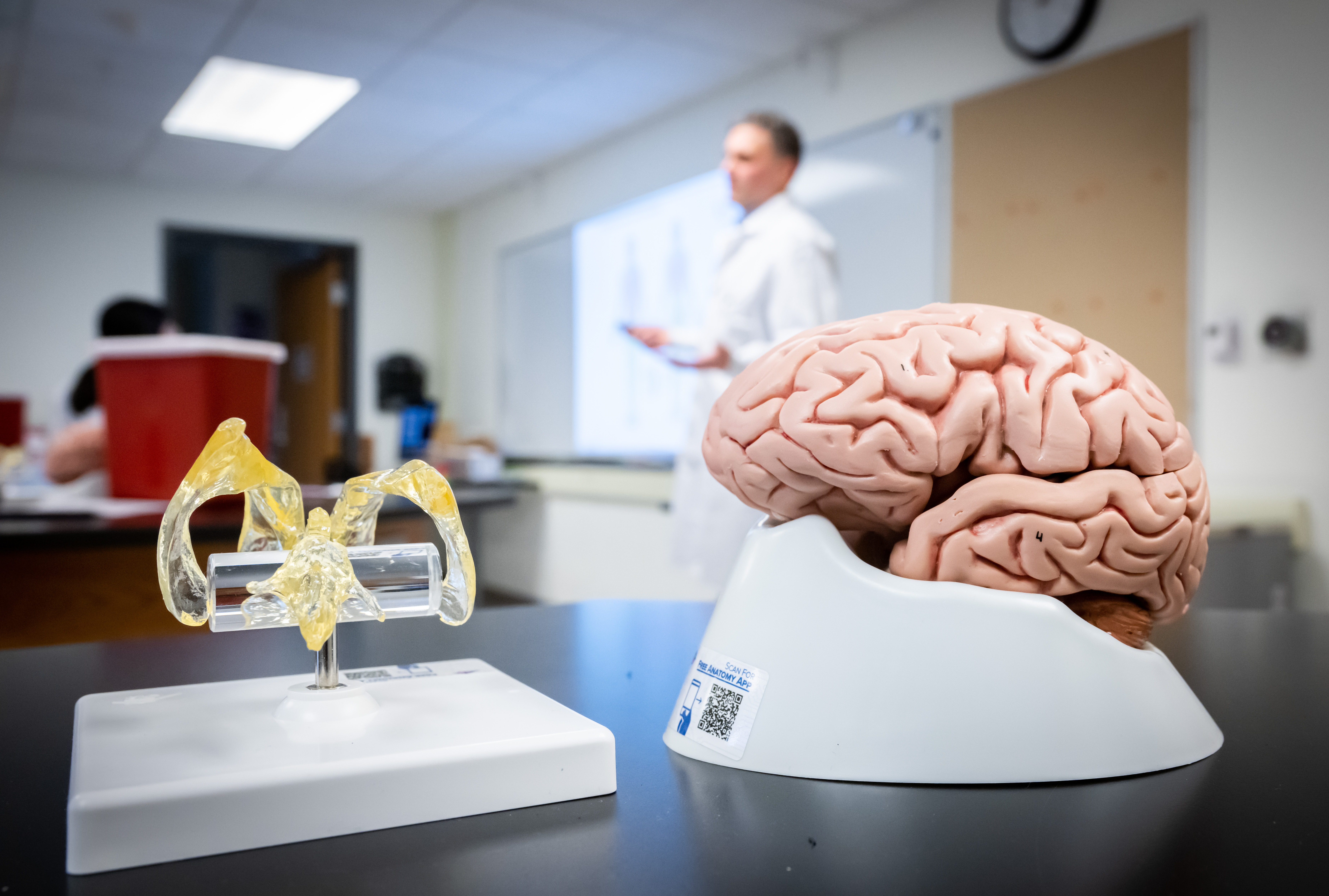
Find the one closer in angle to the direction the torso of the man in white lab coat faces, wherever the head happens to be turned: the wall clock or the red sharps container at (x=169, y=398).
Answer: the red sharps container

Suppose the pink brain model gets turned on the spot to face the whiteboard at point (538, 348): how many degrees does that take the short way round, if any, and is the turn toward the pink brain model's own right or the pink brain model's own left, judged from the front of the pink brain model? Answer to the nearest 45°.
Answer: approximately 45° to the pink brain model's own right

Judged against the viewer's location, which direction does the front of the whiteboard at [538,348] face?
facing the viewer and to the left of the viewer

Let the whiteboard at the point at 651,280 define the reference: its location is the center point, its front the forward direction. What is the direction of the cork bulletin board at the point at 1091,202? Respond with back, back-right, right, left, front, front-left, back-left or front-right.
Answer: left

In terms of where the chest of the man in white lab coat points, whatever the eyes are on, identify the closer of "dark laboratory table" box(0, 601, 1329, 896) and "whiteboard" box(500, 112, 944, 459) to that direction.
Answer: the dark laboratory table

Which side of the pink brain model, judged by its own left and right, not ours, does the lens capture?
left

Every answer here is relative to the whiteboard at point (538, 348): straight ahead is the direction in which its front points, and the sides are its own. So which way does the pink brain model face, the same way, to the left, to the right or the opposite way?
to the right

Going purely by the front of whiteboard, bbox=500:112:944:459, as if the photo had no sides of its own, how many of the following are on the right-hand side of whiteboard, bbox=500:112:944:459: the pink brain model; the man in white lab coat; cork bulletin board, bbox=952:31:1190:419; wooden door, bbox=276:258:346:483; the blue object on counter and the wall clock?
2

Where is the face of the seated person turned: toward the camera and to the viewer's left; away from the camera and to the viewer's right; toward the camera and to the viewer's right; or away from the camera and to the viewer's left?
away from the camera and to the viewer's right

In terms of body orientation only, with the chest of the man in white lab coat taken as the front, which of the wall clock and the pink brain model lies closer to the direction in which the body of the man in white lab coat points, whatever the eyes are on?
the pink brain model

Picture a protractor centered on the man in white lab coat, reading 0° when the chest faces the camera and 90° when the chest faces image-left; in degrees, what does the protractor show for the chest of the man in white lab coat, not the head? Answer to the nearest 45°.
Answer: approximately 45°
